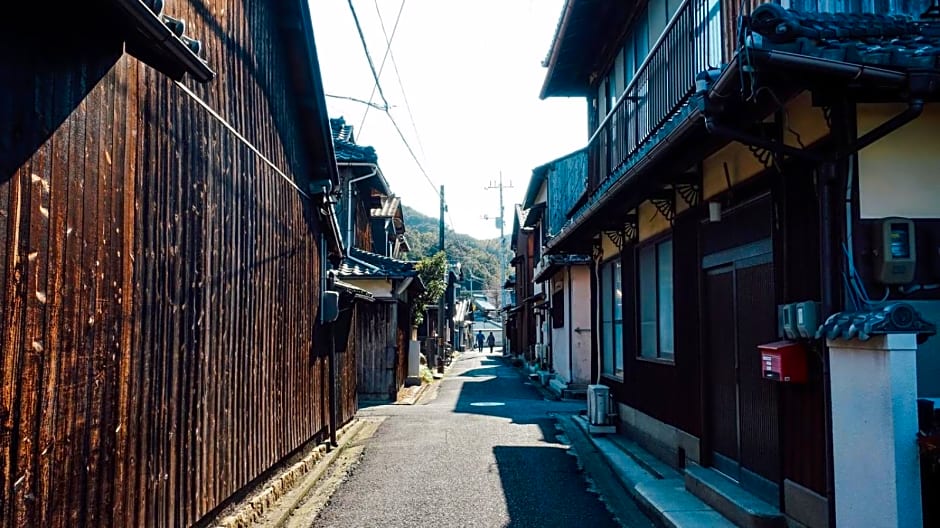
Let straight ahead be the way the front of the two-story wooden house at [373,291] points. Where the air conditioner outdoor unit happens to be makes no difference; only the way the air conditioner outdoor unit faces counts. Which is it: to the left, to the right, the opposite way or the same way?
the opposite way

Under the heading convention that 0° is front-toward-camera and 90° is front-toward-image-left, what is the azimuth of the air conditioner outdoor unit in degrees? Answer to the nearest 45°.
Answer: approximately 90°

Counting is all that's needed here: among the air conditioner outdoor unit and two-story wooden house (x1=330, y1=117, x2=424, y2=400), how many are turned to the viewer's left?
1

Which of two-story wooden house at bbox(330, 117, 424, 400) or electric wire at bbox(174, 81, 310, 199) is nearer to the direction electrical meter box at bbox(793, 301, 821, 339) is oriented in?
the electric wire

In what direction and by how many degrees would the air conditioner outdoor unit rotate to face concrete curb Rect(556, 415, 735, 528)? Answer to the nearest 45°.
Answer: approximately 90° to its left

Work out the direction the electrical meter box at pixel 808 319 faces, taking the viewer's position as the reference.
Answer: facing the viewer and to the left of the viewer

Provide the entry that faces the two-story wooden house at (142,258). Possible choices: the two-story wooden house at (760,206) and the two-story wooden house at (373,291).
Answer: the two-story wooden house at (760,206)

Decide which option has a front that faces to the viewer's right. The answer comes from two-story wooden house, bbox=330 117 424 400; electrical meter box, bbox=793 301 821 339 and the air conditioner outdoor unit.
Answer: the two-story wooden house

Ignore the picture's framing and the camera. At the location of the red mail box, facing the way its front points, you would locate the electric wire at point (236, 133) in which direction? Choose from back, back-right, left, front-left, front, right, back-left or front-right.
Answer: front-right

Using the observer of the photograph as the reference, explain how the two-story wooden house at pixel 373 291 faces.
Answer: facing to the right of the viewer
